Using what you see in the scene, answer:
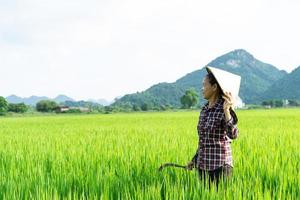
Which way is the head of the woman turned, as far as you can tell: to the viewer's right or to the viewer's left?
to the viewer's left

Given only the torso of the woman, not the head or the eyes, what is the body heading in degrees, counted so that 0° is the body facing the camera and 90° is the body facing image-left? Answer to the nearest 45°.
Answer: approximately 45°
